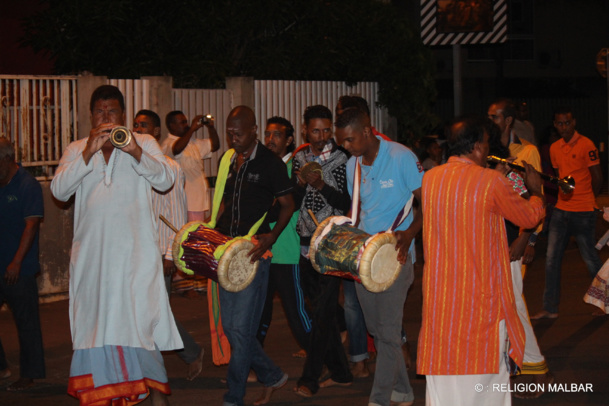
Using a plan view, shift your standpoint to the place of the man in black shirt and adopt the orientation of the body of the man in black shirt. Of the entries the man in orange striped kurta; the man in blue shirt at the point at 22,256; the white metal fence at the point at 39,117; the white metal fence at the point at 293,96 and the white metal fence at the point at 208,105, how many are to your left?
1

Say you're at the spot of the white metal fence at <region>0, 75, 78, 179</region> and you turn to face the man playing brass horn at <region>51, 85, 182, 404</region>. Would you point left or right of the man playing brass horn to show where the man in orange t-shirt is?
left

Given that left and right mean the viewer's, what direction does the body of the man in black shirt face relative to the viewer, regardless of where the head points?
facing the viewer and to the left of the viewer

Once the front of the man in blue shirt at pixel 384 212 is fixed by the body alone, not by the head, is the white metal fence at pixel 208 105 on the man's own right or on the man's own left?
on the man's own right

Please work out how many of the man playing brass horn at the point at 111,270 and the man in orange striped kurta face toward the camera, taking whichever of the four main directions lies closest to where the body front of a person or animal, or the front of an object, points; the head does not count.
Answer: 1

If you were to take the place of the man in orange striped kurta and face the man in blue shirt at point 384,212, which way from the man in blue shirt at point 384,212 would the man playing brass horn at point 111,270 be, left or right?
left

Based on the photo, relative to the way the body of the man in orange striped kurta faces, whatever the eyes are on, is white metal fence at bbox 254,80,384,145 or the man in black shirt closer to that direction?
the white metal fence

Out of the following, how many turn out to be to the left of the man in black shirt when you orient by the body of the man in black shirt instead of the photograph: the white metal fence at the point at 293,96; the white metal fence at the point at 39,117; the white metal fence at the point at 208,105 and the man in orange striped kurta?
1

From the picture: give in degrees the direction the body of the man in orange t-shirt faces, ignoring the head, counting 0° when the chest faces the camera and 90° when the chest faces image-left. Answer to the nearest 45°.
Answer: approximately 45°

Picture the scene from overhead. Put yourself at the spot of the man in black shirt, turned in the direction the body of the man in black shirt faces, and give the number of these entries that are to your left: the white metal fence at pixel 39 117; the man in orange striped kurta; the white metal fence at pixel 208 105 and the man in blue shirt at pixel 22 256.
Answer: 1

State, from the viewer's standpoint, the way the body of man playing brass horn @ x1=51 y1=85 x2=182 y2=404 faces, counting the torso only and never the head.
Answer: toward the camera

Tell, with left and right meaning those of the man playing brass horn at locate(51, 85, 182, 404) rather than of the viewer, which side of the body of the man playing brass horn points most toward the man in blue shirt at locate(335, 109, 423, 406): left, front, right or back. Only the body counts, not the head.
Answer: left

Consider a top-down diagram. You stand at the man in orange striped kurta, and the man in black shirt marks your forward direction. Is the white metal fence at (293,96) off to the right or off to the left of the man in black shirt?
right
